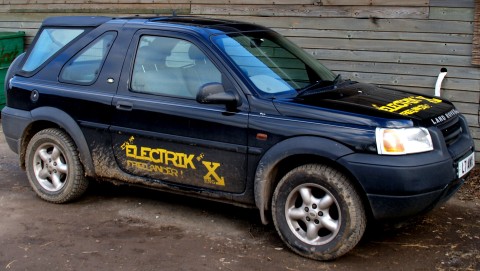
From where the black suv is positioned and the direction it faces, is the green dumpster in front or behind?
behind

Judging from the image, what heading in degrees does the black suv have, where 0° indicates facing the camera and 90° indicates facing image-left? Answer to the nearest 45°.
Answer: approximately 315°
